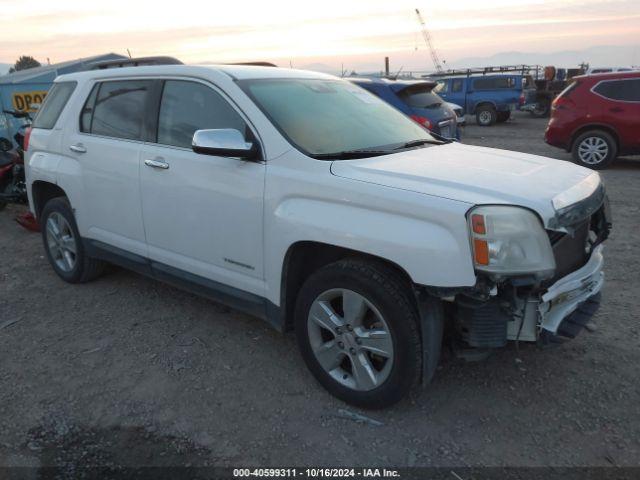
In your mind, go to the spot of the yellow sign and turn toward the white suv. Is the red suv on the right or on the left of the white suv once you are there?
left

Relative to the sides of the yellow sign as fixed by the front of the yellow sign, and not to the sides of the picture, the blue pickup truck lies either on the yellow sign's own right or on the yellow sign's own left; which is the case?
on the yellow sign's own left

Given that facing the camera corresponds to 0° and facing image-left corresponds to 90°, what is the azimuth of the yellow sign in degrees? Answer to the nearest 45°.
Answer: approximately 0°

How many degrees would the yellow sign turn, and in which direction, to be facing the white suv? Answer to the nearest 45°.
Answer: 0° — it already faces it

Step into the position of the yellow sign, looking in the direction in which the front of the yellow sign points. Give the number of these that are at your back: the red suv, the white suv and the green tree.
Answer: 1

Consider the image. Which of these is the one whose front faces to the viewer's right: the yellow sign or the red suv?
the red suv

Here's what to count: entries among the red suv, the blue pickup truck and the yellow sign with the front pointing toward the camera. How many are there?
1

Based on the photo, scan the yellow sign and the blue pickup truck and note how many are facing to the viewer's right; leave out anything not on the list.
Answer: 0

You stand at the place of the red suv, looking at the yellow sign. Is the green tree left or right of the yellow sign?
right

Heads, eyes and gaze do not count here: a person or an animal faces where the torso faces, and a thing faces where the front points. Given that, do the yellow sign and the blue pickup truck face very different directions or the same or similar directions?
very different directions

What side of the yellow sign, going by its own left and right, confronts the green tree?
back

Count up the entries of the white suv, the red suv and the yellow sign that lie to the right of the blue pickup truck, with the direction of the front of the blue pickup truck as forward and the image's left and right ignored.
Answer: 0

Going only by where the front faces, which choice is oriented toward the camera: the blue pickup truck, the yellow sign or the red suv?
the yellow sign

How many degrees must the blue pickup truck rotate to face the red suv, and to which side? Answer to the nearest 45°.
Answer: approximately 135° to its left

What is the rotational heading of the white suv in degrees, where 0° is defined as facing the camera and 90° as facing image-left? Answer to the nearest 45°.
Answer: approximately 315°
